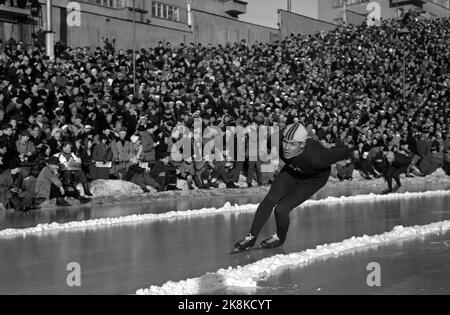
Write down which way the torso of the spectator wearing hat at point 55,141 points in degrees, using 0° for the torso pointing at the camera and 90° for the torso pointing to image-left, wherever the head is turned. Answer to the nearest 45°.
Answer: approximately 315°

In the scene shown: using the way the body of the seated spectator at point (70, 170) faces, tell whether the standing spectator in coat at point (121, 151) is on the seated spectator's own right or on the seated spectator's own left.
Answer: on the seated spectator's own left

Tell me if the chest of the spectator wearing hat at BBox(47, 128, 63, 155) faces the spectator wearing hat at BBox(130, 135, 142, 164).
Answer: no

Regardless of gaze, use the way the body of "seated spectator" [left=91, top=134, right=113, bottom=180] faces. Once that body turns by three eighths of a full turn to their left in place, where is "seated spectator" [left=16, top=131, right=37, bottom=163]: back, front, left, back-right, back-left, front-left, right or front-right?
back-left

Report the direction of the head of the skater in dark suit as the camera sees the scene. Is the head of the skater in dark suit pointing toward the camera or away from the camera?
toward the camera

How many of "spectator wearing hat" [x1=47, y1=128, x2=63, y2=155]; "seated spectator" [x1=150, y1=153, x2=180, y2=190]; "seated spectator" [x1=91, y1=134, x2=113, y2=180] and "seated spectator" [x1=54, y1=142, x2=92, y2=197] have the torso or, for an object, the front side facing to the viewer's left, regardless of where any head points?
0

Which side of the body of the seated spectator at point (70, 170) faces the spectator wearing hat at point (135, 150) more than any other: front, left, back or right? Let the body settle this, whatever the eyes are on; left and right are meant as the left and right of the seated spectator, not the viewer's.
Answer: left

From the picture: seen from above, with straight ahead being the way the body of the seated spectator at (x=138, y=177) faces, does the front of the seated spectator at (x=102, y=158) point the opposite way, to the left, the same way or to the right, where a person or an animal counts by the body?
the same way

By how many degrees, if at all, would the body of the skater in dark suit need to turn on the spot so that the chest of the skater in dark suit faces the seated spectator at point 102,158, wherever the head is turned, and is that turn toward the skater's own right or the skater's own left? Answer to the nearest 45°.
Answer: approximately 90° to the skater's own right

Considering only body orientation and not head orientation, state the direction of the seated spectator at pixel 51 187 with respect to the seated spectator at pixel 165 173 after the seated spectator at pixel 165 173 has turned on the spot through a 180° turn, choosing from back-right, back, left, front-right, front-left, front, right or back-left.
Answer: left

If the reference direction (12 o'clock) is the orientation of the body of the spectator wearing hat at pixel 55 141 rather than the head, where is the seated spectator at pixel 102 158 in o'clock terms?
The seated spectator is roughly at 9 o'clock from the spectator wearing hat.

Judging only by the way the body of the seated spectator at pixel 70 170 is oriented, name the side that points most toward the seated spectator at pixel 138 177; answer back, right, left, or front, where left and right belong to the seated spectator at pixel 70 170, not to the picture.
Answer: left

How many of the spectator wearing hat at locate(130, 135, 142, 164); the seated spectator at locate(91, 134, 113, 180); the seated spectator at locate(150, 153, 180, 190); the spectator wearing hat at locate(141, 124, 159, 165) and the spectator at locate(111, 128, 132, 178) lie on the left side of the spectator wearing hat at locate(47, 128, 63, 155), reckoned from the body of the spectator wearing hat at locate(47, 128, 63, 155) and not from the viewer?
5

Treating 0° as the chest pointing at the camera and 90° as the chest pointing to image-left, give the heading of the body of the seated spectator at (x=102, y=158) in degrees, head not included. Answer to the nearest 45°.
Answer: approximately 315°

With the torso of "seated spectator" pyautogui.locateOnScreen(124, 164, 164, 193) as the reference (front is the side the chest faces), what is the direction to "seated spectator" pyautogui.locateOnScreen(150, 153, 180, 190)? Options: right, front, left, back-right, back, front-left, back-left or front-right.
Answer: left

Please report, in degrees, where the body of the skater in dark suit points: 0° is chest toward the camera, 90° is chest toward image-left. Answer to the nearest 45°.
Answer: approximately 45°

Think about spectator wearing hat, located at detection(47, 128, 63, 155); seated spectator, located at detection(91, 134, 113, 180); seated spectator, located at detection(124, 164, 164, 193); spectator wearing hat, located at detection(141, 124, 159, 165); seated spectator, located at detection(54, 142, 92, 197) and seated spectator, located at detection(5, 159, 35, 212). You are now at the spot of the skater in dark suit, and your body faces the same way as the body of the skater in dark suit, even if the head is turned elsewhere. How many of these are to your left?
0
